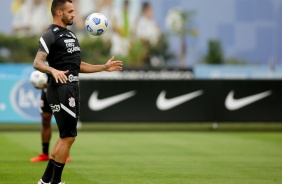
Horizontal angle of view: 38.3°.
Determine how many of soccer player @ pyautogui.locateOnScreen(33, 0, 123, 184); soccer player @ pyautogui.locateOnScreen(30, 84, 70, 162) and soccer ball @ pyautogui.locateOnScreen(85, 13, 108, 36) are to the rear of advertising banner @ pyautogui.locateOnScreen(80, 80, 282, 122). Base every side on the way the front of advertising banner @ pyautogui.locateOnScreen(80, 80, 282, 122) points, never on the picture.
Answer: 0

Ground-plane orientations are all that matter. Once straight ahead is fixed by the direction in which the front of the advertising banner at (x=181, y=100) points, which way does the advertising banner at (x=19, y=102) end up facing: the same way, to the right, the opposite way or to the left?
the same way

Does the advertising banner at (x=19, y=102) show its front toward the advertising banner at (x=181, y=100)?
no

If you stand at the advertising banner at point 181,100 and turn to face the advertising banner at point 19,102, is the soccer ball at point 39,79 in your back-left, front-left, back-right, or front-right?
front-left

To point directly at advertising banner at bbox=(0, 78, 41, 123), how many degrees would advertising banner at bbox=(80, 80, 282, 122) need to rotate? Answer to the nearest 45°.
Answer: approximately 90° to its right

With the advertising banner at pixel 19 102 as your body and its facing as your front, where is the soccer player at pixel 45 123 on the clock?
The soccer player is roughly at 12 o'clock from the advertising banner.

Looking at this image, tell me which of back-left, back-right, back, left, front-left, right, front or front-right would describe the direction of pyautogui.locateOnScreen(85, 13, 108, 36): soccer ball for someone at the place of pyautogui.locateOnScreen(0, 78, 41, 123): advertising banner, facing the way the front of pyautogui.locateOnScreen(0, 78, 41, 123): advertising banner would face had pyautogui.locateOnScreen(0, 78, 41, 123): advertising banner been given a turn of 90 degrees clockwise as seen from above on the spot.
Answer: left

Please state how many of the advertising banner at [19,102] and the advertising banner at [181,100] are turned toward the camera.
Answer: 2

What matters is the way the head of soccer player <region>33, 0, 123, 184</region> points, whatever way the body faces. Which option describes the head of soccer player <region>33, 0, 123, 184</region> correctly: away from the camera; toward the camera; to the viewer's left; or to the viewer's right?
to the viewer's right

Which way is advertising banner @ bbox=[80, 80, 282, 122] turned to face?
toward the camera

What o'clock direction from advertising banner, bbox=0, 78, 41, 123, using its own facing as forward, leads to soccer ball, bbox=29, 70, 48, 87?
The soccer ball is roughly at 12 o'clock from the advertising banner.

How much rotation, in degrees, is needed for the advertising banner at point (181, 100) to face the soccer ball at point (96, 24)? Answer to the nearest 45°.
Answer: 0° — it already faces it

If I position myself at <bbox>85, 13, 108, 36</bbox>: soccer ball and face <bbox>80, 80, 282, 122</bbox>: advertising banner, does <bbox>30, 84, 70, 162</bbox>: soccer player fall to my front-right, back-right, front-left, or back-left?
front-left
